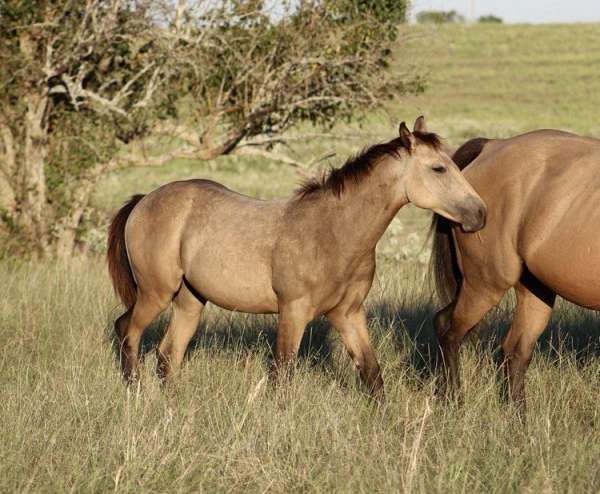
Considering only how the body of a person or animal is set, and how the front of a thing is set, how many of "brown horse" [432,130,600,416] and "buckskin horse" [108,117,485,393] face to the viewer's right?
2

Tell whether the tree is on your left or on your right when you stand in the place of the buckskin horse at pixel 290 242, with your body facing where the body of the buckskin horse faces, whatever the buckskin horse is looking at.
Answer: on your left

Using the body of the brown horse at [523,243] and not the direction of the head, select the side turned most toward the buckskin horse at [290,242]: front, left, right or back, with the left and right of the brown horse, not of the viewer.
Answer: back

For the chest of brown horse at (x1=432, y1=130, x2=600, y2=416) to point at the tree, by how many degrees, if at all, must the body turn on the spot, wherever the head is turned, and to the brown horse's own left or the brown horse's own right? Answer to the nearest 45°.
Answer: approximately 135° to the brown horse's own left

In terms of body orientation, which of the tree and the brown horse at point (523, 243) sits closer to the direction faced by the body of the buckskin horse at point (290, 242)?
the brown horse

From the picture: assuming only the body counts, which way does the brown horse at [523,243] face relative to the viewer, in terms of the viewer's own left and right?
facing to the right of the viewer

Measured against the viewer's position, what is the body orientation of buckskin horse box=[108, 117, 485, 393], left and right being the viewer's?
facing to the right of the viewer

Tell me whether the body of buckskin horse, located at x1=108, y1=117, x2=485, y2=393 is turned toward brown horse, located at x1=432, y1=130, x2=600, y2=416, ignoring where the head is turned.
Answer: yes
